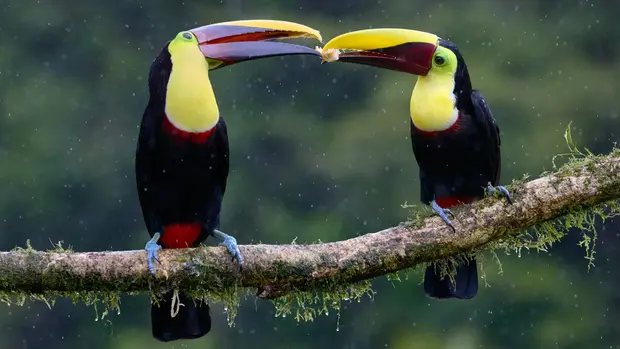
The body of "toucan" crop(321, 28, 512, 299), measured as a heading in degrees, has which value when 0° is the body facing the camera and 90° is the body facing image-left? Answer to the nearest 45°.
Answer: approximately 45°

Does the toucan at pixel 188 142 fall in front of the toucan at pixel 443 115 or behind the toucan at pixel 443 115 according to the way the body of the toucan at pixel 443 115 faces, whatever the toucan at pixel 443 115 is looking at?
in front
